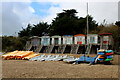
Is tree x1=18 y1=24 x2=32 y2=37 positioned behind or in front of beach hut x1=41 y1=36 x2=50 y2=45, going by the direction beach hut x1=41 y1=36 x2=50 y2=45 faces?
behind

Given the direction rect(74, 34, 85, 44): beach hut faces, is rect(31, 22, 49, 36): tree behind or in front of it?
behind

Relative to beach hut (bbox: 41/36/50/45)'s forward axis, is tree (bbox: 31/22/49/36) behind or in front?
behind

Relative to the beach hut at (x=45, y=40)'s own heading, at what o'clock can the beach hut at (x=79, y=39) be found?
the beach hut at (x=79, y=39) is roughly at 10 o'clock from the beach hut at (x=45, y=40).

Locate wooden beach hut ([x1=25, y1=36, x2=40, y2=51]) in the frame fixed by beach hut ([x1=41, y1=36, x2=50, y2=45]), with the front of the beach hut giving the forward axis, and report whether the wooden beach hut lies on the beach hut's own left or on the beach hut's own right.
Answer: on the beach hut's own right

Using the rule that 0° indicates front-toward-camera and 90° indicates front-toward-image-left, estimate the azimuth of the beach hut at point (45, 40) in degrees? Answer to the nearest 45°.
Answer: approximately 0°

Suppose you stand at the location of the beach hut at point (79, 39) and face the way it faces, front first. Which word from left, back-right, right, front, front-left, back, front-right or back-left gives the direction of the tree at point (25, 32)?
back-right

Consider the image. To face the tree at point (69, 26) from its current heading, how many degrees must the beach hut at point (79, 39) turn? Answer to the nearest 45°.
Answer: approximately 180°

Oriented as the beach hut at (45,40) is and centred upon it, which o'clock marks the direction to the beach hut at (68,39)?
the beach hut at (68,39) is roughly at 10 o'clock from the beach hut at (45,40).
